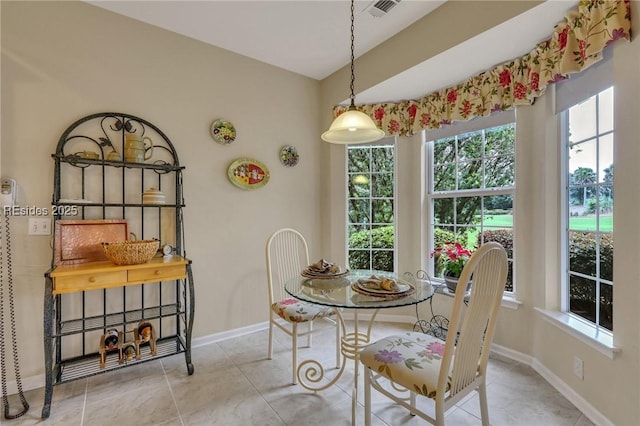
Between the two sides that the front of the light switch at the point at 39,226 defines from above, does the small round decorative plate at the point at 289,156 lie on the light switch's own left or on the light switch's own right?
on the light switch's own left

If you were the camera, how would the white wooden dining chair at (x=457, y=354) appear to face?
facing away from the viewer and to the left of the viewer

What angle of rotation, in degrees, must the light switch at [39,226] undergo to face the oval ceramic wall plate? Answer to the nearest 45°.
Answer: approximately 90° to its left

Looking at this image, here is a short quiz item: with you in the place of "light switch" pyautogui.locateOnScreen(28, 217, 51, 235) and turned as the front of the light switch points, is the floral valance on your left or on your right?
on your left

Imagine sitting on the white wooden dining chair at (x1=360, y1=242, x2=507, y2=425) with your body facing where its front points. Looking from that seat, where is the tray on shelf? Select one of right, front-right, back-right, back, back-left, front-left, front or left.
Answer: front-left

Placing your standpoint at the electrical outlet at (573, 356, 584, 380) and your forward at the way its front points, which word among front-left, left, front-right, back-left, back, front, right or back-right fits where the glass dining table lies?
front

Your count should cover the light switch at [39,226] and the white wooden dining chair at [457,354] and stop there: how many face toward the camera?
1

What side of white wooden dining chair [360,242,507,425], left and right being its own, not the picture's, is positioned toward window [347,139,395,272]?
front

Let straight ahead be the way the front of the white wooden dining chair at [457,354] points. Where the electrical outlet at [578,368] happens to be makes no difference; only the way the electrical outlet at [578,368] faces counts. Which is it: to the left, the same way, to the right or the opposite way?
to the left

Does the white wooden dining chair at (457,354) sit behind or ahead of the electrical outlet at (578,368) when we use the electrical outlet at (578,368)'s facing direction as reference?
ahead

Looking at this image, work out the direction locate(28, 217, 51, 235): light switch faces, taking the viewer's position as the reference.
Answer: facing the viewer

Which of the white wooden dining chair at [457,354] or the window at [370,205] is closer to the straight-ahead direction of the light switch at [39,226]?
the white wooden dining chair

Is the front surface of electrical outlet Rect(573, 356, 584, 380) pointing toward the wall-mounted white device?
yes

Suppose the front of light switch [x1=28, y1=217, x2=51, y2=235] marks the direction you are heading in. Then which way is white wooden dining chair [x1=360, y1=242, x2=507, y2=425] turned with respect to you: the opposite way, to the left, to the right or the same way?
the opposite way
